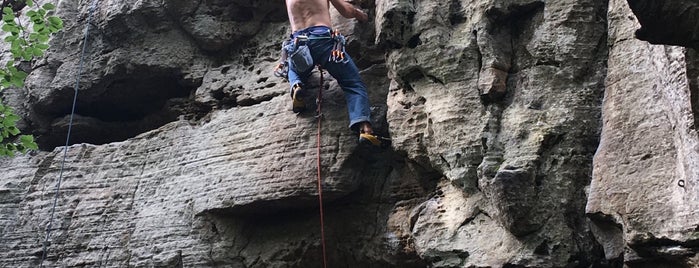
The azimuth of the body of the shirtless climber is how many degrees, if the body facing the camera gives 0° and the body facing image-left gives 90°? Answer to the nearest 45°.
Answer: approximately 180°

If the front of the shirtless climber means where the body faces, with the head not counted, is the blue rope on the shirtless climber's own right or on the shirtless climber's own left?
on the shirtless climber's own left
